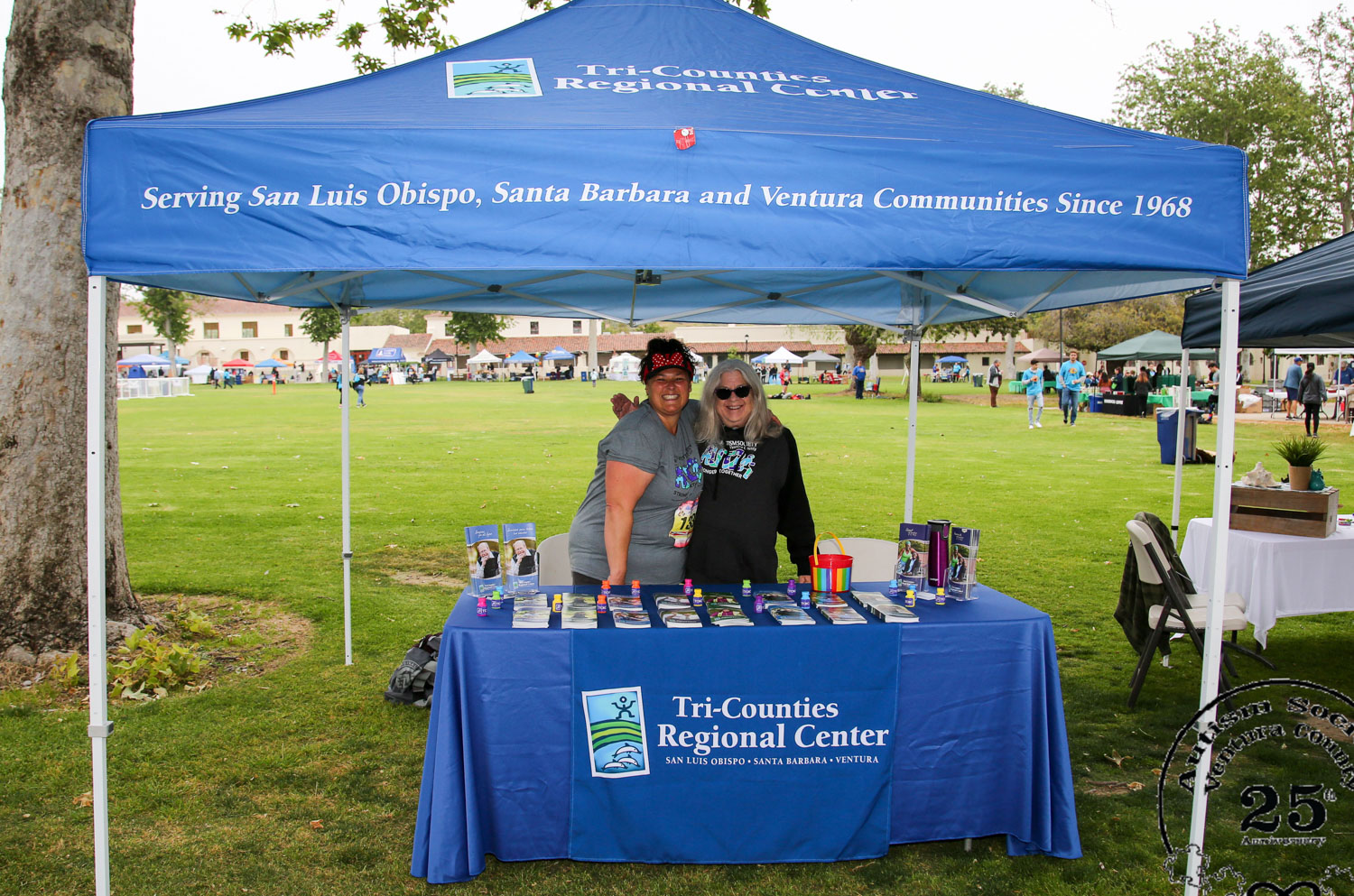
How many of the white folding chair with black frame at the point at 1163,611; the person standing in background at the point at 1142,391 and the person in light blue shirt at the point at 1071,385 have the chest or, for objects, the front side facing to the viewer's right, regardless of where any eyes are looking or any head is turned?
1

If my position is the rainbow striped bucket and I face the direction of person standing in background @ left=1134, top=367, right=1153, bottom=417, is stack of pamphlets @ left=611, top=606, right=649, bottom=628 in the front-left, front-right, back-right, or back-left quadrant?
back-left

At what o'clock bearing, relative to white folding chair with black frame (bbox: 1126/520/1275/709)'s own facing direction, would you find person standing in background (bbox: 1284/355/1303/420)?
The person standing in background is roughly at 9 o'clock from the white folding chair with black frame.

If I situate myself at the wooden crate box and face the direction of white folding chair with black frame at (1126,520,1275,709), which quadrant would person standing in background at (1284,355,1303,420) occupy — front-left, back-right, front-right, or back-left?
back-right

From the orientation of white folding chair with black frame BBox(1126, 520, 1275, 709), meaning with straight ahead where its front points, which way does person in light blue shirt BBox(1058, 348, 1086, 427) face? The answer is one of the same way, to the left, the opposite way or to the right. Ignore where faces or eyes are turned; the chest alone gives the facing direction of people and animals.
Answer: to the right

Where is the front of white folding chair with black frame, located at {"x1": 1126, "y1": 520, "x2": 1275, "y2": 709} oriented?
to the viewer's right
